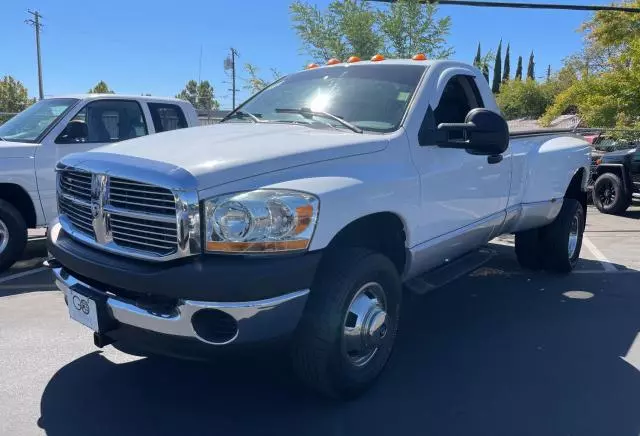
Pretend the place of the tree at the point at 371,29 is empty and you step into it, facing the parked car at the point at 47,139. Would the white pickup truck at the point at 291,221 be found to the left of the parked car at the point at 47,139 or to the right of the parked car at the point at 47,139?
left

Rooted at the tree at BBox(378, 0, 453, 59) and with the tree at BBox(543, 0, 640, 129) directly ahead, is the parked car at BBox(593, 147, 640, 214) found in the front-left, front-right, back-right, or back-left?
front-right

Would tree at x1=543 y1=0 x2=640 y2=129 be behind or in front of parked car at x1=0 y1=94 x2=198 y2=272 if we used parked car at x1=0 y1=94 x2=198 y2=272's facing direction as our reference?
behind

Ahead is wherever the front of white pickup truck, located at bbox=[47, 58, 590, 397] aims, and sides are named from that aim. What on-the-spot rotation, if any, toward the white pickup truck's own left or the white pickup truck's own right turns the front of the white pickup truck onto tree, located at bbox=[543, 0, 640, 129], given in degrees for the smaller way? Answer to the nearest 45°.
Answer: approximately 180°

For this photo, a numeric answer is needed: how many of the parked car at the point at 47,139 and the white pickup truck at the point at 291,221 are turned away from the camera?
0

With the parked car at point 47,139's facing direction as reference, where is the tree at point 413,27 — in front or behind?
behind

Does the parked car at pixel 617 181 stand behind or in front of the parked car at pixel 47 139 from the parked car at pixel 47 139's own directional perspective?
behind

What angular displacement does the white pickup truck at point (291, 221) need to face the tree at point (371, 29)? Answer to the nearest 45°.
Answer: approximately 135° to its right

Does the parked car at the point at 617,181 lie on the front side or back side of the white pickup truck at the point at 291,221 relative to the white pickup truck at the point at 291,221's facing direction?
on the back side

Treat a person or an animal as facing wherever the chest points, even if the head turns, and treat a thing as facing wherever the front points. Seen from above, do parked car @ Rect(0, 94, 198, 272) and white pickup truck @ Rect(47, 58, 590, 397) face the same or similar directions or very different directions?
same or similar directions

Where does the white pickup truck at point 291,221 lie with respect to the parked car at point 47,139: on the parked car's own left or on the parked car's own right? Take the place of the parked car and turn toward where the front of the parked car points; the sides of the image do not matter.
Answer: on the parked car's own left
